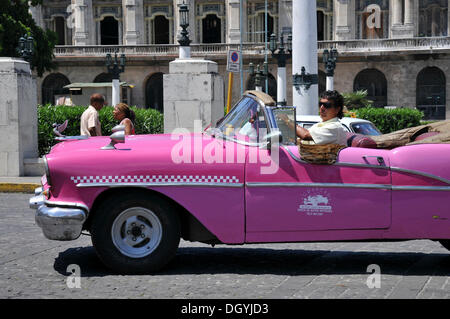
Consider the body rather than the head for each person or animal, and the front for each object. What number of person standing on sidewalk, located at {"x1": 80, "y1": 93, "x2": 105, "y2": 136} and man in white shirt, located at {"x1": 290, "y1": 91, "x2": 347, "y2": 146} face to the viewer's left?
1

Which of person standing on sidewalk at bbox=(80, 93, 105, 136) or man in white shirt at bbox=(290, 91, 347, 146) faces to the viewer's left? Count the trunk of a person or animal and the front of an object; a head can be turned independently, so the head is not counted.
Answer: the man in white shirt

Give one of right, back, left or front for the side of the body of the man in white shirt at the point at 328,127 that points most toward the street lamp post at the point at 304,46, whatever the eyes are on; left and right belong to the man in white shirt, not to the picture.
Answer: right

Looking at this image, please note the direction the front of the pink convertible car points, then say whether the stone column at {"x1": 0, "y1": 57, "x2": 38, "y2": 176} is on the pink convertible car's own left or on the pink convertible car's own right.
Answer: on the pink convertible car's own right

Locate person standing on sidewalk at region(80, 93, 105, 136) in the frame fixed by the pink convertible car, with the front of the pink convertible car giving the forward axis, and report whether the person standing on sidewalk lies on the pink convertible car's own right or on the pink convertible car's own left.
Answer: on the pink convertible car's own right

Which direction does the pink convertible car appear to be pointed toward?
to the viewer's left

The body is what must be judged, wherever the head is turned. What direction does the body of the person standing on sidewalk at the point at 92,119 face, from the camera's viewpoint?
to the viewer's right

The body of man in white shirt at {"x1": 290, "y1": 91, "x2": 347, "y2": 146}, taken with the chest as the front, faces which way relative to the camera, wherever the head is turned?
to the viewer's left

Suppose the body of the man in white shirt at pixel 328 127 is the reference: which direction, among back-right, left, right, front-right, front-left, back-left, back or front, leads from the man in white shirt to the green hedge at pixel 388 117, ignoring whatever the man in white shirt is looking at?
right

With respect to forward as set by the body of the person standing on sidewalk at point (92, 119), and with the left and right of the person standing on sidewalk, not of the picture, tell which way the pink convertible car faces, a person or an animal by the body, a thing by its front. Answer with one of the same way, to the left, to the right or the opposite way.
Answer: the opposite way

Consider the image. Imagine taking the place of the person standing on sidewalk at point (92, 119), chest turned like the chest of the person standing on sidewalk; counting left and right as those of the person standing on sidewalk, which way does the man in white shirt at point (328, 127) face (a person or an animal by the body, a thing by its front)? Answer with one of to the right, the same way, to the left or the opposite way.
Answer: the opposite way

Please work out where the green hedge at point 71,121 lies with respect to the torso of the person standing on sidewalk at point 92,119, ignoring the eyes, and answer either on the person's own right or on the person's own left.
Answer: on the person's own left
